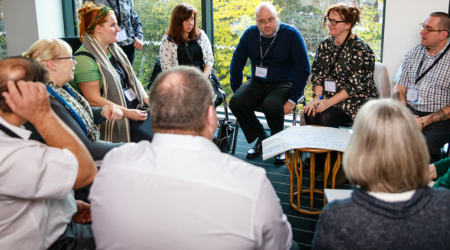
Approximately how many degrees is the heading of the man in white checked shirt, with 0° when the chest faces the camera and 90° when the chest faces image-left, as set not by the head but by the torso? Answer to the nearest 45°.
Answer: approximately 45°

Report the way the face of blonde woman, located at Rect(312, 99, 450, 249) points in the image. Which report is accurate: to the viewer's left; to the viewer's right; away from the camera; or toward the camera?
away from the camera

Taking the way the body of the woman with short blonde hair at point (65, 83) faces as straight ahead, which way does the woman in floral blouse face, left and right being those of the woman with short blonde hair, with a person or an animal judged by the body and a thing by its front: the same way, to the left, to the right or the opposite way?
the opposite way

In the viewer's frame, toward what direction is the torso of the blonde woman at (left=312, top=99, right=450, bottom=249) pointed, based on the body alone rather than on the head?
away from the camera

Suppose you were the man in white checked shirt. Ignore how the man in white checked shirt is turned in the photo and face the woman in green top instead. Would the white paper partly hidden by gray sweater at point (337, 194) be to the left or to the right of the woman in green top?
left

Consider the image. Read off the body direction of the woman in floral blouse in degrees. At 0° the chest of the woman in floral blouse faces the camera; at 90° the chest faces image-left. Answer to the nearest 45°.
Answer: approximately 45°

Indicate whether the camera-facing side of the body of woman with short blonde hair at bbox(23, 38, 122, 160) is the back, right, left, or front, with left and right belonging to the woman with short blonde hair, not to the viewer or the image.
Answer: right

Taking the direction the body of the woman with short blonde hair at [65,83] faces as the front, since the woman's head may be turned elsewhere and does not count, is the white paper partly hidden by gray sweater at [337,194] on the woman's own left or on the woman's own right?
on the woman's own right

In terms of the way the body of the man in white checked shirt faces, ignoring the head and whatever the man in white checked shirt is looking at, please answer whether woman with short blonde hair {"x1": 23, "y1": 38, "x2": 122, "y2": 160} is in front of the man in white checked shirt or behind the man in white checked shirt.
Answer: in front

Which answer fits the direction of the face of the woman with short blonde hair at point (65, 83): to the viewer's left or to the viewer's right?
to the viewer's right
